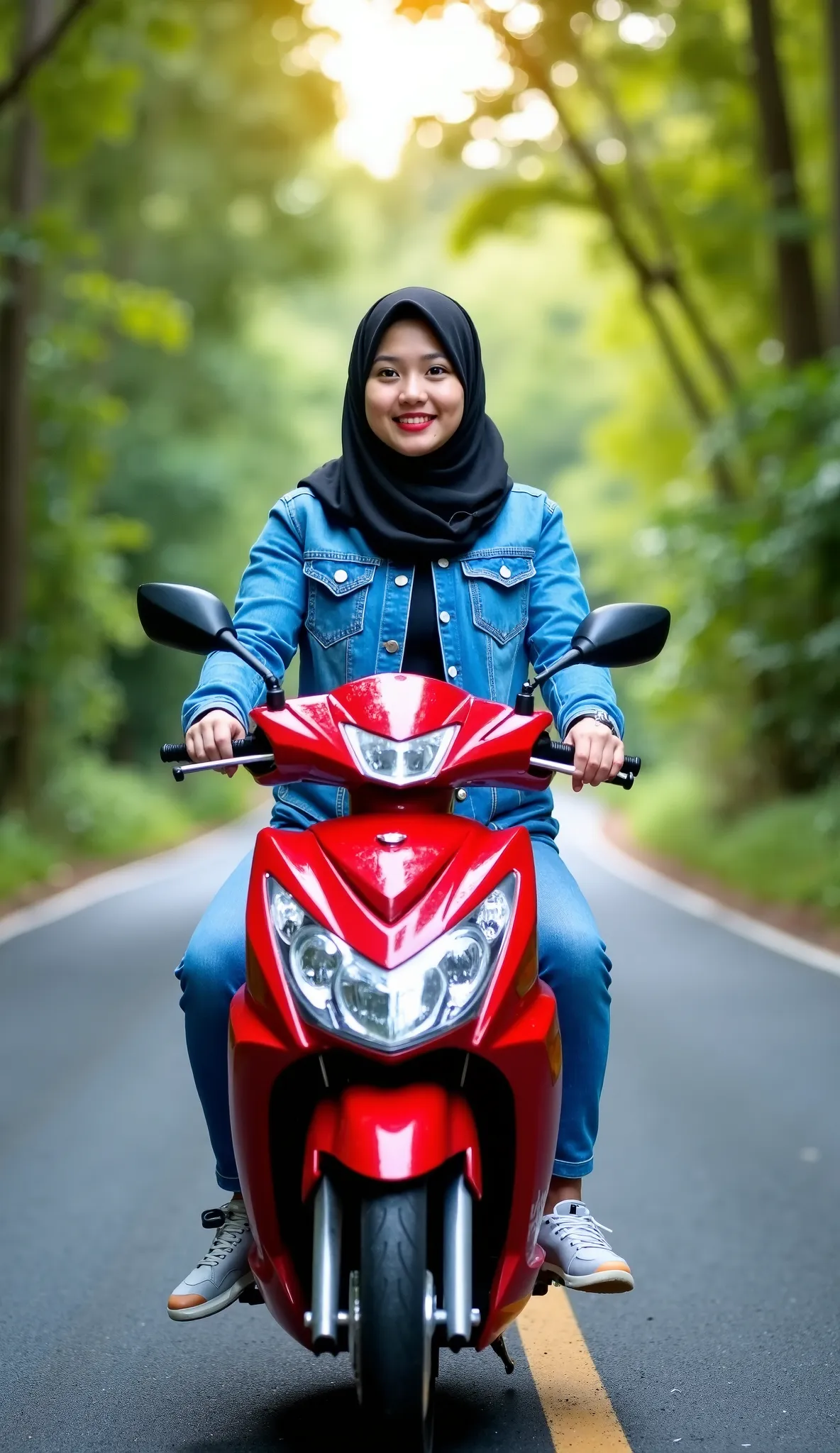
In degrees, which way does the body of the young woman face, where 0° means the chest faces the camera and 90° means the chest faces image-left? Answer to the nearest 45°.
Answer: approximately 0°

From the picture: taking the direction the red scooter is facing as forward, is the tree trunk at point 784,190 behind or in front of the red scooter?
behind

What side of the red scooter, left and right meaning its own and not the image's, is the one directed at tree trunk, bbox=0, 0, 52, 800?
back

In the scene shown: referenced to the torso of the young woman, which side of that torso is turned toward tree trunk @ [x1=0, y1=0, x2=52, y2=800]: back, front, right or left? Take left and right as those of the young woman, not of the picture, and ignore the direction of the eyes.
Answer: back
